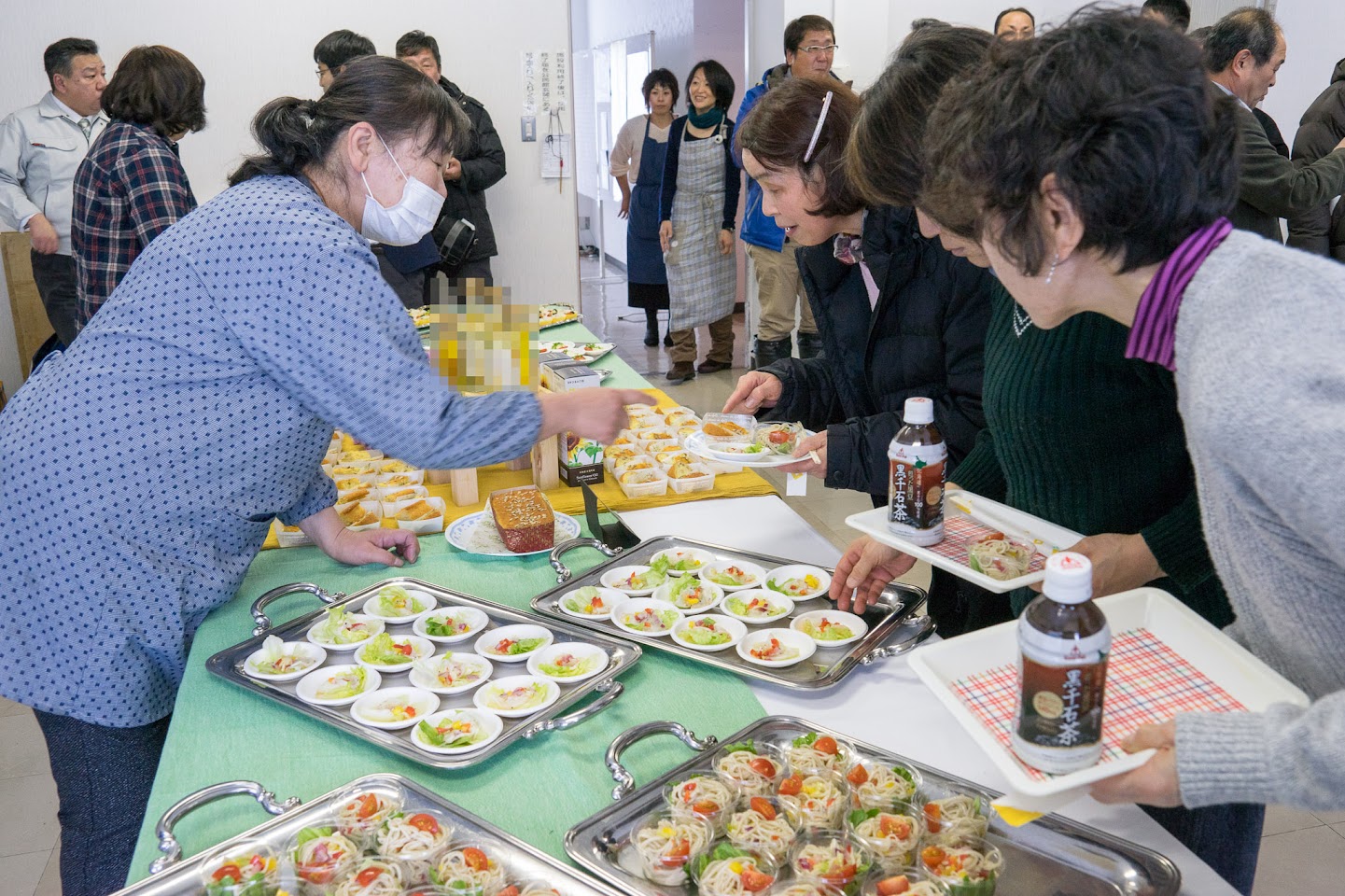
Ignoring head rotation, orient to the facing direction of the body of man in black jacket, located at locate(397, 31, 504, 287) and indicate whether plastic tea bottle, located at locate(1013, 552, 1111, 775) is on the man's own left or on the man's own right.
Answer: on the man's own left

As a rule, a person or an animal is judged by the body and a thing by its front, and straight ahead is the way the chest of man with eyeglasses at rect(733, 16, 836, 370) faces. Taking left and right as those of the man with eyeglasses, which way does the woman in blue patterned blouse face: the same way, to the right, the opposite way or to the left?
to the left

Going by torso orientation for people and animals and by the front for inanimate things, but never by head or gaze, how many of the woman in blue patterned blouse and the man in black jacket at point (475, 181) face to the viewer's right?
1

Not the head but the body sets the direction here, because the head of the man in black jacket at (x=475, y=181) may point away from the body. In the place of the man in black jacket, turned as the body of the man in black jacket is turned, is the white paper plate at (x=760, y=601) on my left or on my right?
on my left

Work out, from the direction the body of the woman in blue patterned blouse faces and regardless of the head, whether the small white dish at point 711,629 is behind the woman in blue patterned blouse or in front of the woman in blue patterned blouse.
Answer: in front

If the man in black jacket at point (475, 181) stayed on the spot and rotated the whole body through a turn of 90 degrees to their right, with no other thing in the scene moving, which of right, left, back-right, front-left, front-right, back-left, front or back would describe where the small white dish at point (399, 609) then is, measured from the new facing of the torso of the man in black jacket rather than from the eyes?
back-left

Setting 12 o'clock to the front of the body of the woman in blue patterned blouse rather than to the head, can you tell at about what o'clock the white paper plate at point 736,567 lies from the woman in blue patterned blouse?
The white paper plate is roughly at 12 o'clock from the woman in blue patterned blouse.

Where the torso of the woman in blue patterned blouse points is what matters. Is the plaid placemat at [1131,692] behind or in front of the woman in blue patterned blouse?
in front

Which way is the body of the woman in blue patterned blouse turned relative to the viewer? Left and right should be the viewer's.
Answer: facing to the right of the viewer

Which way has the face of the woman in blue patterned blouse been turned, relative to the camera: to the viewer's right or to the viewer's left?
to the viewer's right
